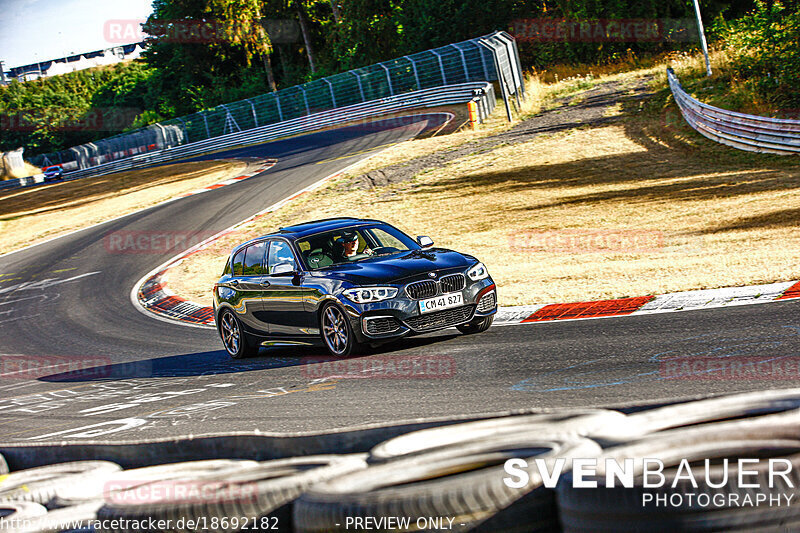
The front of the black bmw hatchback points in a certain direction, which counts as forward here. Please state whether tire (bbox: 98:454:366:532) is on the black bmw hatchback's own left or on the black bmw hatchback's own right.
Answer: on the black bmw hatchback's own right

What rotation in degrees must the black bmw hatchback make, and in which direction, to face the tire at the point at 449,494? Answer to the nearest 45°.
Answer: approximately 45° to its right

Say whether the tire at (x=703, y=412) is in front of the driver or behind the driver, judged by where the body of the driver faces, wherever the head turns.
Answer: in front

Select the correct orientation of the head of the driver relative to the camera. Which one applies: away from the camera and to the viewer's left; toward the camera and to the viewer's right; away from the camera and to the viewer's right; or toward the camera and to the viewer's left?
toward the camera and to the viewer's right

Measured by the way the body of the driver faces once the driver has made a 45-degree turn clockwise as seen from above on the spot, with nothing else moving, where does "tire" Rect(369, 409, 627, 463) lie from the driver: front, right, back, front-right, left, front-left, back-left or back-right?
front

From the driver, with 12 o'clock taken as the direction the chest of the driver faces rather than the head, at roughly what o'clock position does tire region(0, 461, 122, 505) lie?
The tire is roughly at 2 o'clock from the driver.

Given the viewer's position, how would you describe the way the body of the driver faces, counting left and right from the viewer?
facing the viewer and to the right of the viewer

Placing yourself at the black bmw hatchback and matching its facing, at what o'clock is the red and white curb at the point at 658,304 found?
The red and white curb is roughly at 11 o'clock from the black bmw hatchback.
